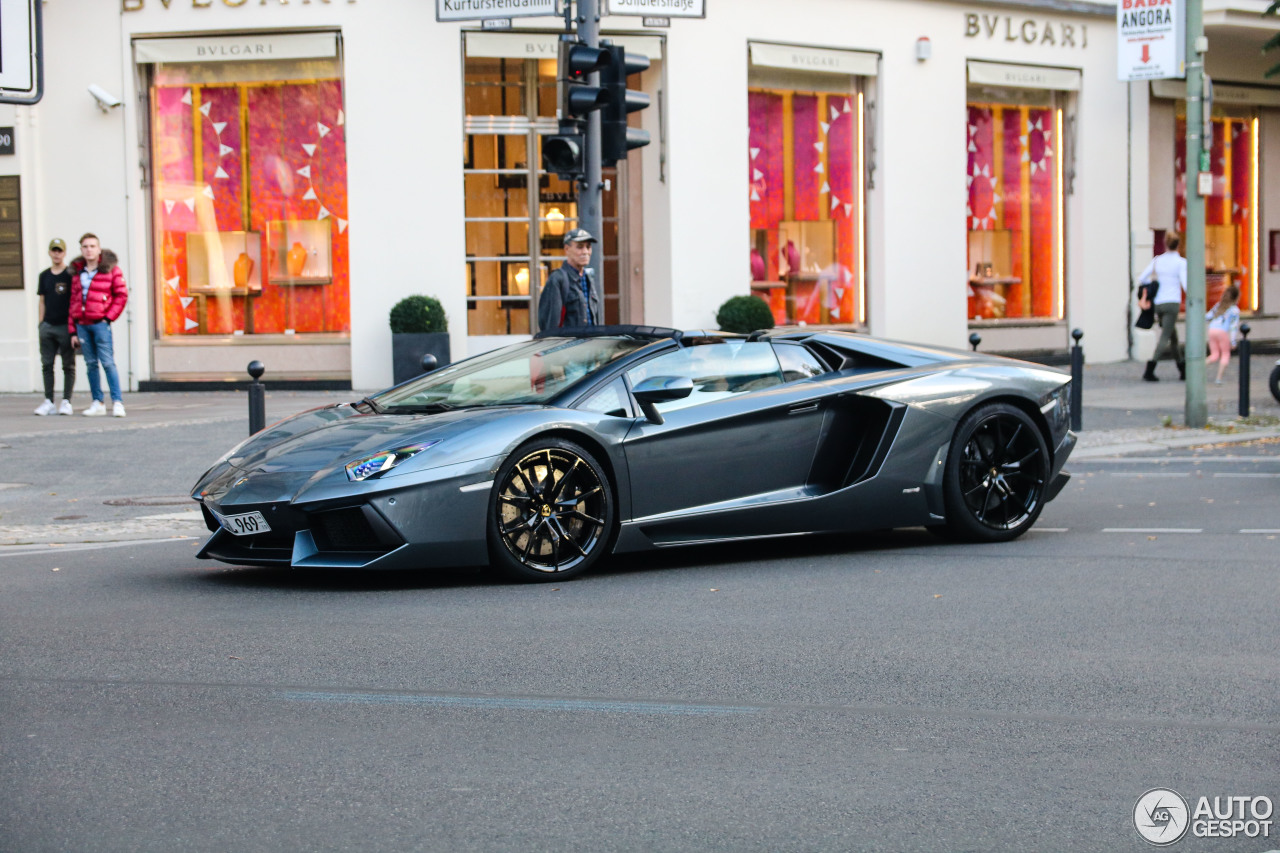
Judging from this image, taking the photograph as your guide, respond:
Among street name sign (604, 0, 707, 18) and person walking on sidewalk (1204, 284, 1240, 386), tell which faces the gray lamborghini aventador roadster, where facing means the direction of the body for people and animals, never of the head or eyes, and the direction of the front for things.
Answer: the street name sign

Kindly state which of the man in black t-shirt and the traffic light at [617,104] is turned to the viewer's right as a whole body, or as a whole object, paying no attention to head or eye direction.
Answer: the traffic light

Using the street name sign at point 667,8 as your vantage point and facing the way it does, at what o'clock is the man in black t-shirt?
The man in black t-shirt is roughly at 4 o'clock from the street name sign.

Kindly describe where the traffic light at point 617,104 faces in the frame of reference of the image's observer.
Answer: facing to the right of the viewer

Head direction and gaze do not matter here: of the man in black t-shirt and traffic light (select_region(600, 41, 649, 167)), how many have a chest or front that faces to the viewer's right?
1

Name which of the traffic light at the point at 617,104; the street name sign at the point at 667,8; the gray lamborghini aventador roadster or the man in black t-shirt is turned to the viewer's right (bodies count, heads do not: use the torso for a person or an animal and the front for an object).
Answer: the traffic light
